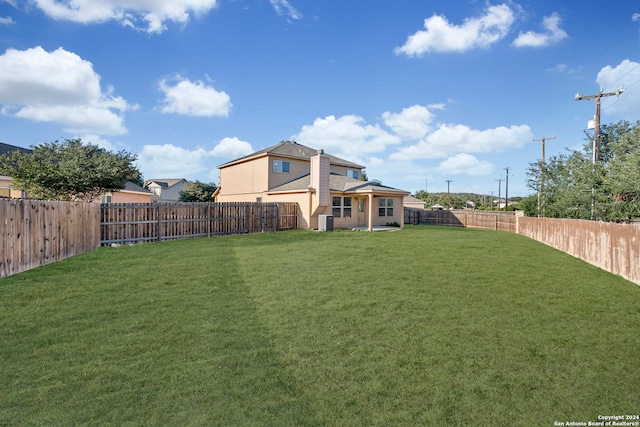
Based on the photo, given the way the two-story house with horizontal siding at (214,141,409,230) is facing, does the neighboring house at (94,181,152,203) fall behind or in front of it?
in front

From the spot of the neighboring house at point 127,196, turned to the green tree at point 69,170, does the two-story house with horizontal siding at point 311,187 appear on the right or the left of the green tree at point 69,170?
left

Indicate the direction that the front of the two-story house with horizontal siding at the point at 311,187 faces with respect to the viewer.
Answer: facing away from the viewer and to the left of the viewer

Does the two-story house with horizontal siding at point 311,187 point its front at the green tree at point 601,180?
no

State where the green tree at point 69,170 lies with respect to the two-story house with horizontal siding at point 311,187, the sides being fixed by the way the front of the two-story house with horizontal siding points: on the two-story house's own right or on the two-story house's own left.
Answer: on the two-story house's own left

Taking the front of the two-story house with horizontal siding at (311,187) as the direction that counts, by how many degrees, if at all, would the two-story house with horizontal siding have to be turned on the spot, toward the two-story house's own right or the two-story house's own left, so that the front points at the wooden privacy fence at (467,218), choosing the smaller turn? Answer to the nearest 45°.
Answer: approximately 135° to the two-story house's own right

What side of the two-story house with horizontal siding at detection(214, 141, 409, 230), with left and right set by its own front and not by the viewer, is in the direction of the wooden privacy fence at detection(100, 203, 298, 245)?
left

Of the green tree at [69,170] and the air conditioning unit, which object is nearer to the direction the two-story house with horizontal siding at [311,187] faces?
the green tree

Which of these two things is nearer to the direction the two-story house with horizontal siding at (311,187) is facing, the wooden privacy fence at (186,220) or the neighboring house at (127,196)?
the neighboring house
